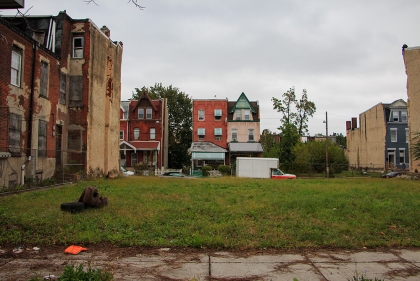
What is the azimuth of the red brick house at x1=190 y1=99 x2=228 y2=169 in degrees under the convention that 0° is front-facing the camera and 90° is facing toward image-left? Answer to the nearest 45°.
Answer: approximately 0°

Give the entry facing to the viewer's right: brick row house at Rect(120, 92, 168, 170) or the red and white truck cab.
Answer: the red and white truck cab

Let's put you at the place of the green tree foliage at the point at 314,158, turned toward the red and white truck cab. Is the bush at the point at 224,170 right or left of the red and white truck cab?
right

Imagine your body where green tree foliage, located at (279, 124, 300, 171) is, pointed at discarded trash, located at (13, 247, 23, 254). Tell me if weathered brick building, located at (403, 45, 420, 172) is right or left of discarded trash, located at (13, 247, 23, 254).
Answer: left

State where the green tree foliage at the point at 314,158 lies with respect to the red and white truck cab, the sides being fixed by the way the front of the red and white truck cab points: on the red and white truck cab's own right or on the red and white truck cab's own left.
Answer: on the red and white truck cab's own left

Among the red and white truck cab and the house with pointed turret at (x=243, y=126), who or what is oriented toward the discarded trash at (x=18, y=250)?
the house with pointed turret

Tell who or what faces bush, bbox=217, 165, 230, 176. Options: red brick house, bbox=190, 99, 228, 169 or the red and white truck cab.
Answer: the red brick house

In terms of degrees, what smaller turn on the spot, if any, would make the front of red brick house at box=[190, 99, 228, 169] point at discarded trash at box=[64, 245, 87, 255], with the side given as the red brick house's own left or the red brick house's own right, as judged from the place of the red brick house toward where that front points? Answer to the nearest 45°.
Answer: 0° — it already faces it

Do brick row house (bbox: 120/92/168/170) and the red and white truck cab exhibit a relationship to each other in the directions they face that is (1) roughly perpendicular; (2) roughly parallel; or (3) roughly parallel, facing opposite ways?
roughly perpendicular

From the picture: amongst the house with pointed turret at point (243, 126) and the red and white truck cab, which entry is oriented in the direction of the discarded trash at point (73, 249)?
the house with pointed turret

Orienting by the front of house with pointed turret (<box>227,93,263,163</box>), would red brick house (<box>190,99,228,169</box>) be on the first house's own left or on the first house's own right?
on the first house's own right

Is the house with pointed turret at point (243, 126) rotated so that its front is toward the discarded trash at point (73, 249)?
yes

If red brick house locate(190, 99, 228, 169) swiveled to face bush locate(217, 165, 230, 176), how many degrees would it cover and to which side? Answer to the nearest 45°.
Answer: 0° — it already faces it

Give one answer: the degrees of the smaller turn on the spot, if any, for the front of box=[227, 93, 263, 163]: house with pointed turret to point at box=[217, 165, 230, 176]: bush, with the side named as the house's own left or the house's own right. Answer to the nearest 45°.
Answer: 0° — it already faces it

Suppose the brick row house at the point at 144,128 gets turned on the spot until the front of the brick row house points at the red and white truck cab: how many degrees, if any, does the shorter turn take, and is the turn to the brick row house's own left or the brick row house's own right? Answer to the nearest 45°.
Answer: approximately 45° to the brick row house's own left

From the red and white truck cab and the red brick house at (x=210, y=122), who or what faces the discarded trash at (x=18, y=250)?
the red brick house

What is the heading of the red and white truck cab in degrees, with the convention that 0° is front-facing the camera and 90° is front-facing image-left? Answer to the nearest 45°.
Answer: approximately 270°
